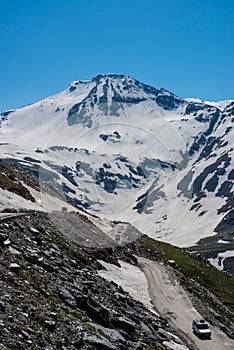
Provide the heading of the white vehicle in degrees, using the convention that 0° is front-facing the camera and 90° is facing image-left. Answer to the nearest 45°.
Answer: approximately 315°
